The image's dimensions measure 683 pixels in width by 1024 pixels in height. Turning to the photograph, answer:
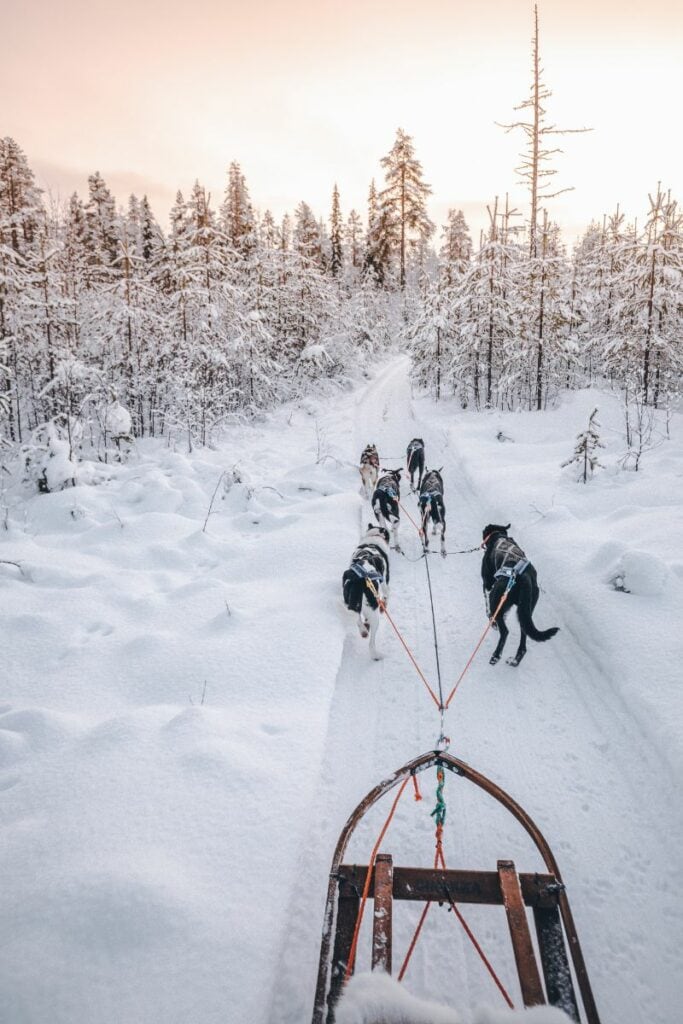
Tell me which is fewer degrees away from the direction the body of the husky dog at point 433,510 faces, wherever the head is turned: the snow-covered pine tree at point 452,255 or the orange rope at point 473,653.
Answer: the snow-covered pine tree

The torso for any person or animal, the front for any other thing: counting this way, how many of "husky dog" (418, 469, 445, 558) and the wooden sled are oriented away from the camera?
2

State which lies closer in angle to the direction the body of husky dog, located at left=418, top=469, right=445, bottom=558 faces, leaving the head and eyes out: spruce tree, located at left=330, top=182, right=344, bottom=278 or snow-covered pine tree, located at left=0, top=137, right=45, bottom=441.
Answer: the spruce tree

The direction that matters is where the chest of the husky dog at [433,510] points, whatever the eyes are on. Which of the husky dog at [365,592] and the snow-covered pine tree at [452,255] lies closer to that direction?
the snow-covered pine tree

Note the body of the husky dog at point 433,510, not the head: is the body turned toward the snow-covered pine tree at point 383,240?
yes

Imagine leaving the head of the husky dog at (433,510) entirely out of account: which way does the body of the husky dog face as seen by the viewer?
away from the camera

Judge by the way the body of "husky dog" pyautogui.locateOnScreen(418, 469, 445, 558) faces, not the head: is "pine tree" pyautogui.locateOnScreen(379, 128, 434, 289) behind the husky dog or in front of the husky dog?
in front

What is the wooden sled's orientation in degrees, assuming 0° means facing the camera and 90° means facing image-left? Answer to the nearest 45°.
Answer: approximately 180°
